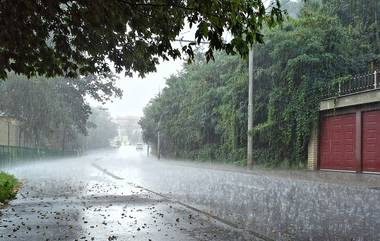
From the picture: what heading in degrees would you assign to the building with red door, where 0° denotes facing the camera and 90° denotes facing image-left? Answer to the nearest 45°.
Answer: approximately 45°

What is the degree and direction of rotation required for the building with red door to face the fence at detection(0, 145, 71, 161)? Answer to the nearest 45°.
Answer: approximately 45° to its right
